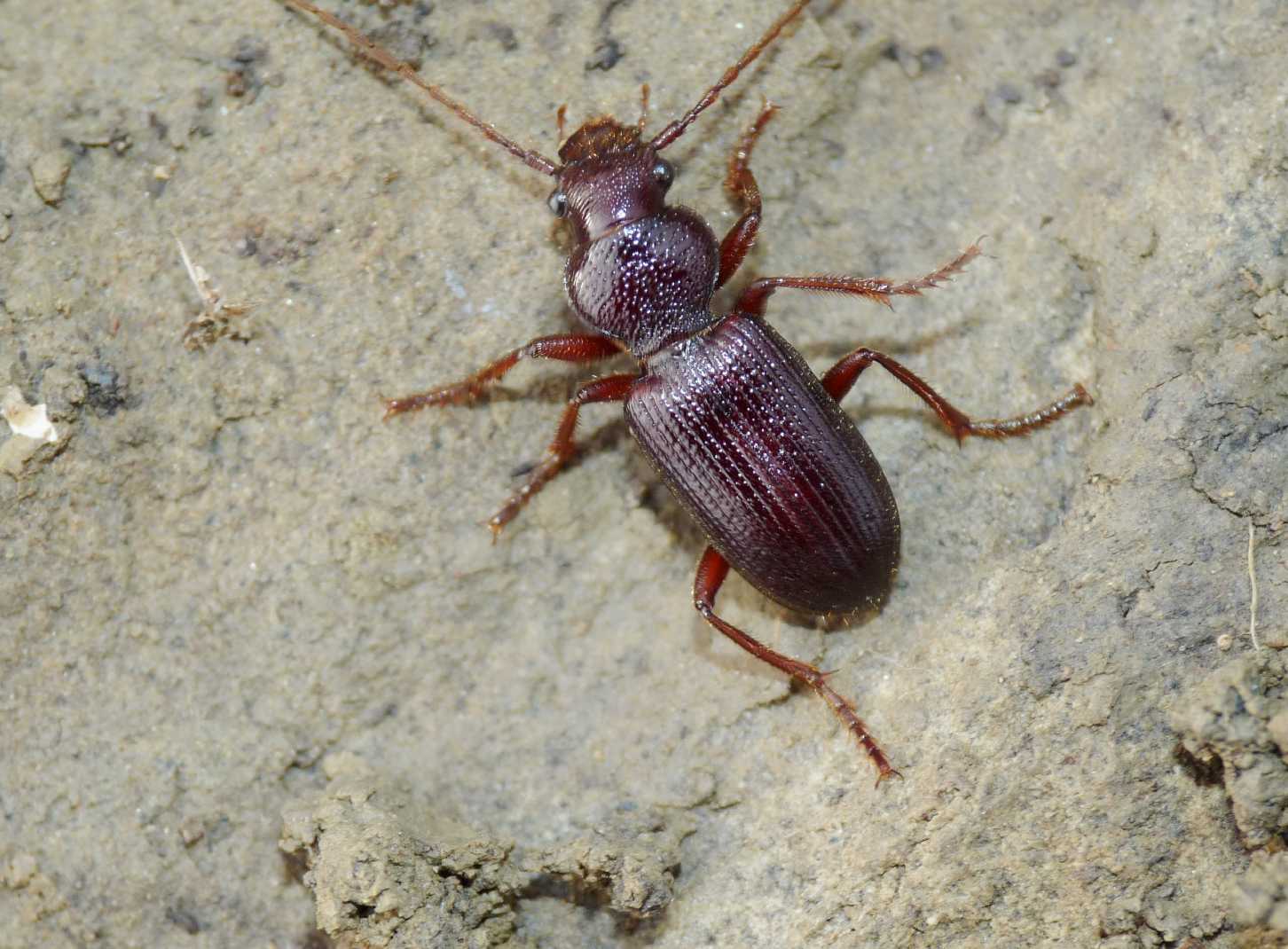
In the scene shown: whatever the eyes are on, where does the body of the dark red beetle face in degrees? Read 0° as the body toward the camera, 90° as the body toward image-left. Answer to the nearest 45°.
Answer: approximately 135°
